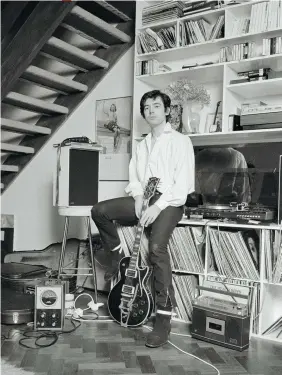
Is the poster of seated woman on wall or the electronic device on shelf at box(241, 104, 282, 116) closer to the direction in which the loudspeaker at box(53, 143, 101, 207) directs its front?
the electronic device on shelf

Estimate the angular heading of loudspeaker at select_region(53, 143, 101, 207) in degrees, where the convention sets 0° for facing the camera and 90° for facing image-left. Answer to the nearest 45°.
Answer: approximately 315°

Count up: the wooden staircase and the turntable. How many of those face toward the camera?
1

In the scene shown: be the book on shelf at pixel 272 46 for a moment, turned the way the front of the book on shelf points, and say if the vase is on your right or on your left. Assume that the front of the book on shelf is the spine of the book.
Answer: on your right

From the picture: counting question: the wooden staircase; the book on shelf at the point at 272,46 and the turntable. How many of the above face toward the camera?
2

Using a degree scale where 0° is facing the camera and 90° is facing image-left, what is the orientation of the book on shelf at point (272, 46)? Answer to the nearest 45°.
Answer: approximately 0°

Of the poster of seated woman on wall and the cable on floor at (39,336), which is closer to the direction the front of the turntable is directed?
the cable on floor

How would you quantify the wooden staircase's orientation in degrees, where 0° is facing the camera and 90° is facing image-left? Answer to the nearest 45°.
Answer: approximately 135°

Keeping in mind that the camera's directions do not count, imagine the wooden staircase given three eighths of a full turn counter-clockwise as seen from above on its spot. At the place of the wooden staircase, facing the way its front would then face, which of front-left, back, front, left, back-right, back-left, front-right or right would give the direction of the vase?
front-left
